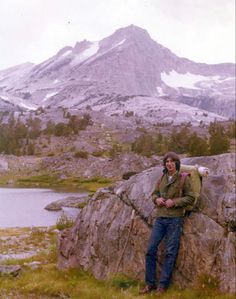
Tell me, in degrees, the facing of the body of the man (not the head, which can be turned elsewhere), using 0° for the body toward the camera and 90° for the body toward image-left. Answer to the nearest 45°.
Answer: approximately 45°

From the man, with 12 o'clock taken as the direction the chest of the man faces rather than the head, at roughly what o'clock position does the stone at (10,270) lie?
The stone is roughly at 2 o'clock from the man.
